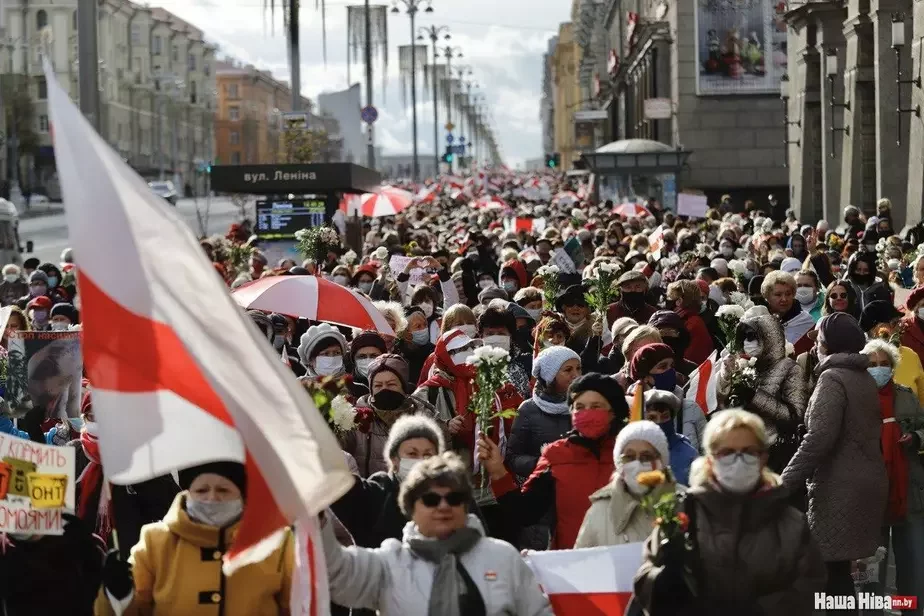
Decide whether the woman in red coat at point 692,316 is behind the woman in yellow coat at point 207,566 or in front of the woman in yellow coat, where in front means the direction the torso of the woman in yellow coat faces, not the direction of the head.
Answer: behind

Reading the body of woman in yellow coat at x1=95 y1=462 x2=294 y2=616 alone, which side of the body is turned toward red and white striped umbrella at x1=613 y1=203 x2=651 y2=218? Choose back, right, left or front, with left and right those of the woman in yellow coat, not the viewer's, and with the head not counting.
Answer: back

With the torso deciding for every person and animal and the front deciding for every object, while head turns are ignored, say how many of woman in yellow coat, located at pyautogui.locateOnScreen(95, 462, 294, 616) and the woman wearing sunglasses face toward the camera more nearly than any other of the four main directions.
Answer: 2

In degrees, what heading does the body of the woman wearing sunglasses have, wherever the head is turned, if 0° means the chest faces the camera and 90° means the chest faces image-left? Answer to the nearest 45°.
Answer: approximately 0°

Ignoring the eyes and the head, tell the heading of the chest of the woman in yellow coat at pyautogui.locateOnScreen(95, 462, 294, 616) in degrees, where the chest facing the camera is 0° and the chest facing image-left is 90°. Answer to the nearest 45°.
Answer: approximately 0°

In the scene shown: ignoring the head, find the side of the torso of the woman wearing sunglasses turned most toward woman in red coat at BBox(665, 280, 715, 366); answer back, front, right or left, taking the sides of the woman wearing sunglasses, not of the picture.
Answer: back
